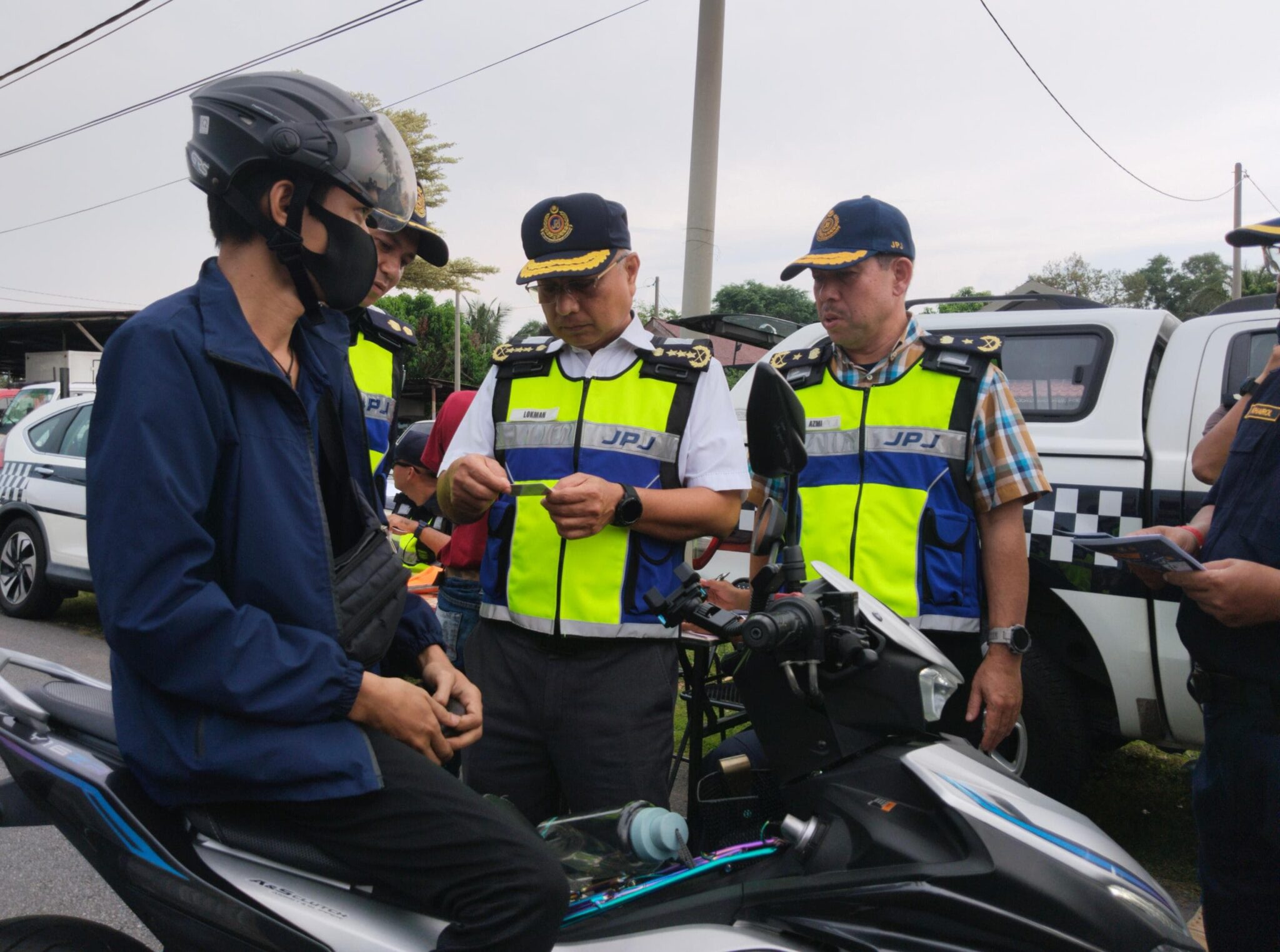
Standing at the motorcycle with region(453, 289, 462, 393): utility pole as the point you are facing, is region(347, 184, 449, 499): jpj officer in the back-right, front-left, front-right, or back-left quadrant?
front-left

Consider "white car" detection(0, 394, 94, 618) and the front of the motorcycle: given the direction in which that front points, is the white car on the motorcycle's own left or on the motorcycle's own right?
on the motorcycle's own left

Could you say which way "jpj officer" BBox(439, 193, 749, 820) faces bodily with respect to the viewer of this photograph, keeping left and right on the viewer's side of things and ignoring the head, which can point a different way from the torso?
facing the viewer

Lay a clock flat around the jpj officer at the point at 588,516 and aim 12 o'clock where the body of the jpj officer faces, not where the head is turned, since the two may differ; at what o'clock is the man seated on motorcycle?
The man seated on motorcycle is roughly at 1 o'clock from the jpj officer.

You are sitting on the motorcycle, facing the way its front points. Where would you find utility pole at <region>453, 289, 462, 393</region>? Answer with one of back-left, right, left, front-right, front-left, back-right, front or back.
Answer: left

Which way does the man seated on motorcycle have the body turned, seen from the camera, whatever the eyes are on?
to the viewer's right

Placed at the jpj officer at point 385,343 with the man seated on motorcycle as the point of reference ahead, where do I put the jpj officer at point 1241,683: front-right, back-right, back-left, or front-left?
front-left

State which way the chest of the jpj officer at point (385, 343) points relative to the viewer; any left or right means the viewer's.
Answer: facing the viewer and to the right of the viewer

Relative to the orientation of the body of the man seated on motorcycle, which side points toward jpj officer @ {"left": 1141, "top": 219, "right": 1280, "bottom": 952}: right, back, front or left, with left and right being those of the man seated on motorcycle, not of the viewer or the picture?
front

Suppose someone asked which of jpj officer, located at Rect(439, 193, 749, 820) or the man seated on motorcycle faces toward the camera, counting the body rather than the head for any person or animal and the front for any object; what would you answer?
the jpj officer

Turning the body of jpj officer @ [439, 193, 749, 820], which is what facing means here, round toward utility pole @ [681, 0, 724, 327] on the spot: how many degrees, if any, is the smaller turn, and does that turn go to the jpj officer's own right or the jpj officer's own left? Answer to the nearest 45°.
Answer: approximately 180°

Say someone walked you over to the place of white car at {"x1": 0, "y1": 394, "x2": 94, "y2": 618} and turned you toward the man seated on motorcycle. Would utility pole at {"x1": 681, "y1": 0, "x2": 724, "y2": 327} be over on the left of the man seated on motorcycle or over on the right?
left

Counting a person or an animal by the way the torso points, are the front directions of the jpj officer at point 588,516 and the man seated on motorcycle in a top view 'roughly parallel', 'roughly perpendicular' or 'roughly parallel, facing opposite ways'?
roughly perpendicular

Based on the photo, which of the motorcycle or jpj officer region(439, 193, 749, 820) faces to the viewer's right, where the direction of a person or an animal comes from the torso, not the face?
the motorcycle

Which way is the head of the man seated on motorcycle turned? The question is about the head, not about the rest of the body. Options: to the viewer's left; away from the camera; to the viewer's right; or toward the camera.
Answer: to the viewer's right

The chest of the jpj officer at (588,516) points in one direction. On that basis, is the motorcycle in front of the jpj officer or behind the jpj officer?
in front

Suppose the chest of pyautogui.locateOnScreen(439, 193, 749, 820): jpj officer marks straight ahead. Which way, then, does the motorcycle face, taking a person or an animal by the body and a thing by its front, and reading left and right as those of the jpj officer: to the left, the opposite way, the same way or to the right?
to the left

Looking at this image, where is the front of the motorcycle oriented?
to the viewer's right
